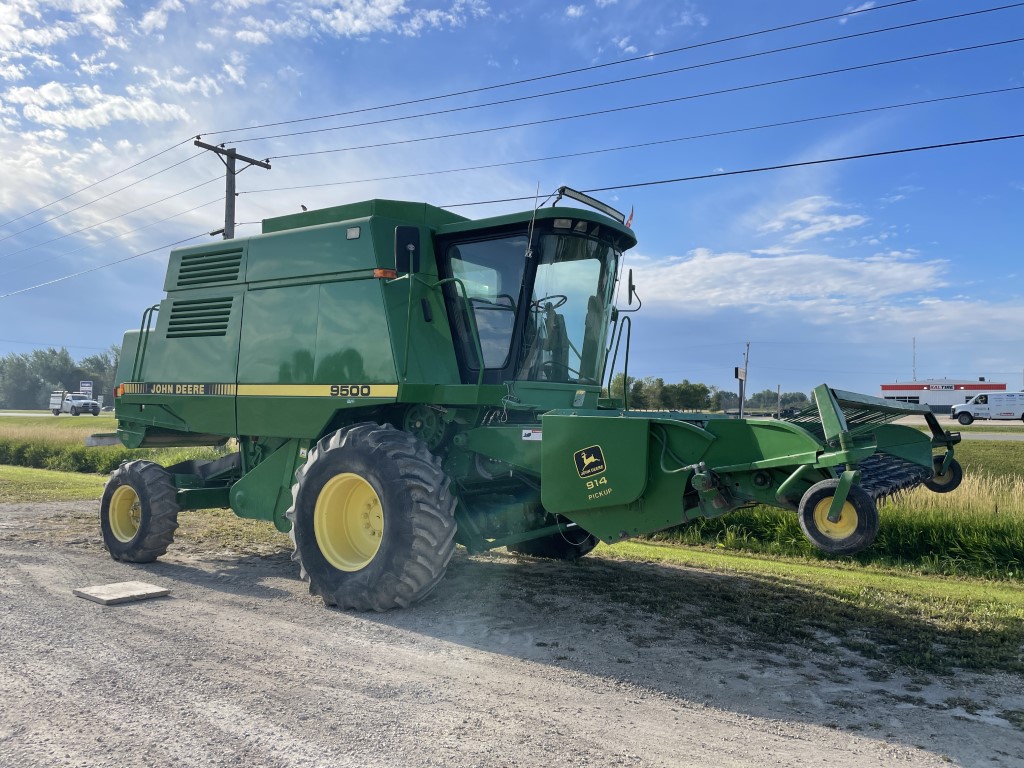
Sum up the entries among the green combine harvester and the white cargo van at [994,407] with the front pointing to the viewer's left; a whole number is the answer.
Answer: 1

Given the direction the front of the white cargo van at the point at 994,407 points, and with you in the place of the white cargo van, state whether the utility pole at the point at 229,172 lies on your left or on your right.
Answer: on your left

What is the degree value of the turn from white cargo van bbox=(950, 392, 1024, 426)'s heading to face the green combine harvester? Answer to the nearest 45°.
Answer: approximately 90° to its left

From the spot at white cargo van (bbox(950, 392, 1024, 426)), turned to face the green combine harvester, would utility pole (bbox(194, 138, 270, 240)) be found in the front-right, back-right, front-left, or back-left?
front-right

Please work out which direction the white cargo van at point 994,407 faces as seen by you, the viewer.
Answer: facing to the left of the viewer

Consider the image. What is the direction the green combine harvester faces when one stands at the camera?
facing the viewer and to the right of the viewer

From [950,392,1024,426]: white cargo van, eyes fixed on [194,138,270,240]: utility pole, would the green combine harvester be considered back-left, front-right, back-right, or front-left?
front-left

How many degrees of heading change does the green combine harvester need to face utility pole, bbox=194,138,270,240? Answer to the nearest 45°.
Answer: approximately 180°

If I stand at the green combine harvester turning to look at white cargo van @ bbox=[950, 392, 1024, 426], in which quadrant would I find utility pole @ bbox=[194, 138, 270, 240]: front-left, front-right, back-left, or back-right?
front-left

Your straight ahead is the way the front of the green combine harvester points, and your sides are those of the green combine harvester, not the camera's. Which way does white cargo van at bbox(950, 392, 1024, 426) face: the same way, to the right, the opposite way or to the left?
the opposite way

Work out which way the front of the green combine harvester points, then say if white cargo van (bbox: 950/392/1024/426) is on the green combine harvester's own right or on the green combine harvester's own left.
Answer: on the green combine harvester's own left
